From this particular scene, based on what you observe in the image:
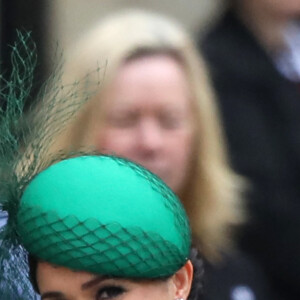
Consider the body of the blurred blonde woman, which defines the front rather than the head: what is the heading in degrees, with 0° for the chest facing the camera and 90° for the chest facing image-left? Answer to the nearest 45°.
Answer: approximately 0°

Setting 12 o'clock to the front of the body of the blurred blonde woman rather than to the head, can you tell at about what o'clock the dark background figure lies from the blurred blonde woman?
The dark background figure is roughly at 8 o'clock from the blurred blonde woman.

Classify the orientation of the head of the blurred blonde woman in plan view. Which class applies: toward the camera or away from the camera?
toward the camera
